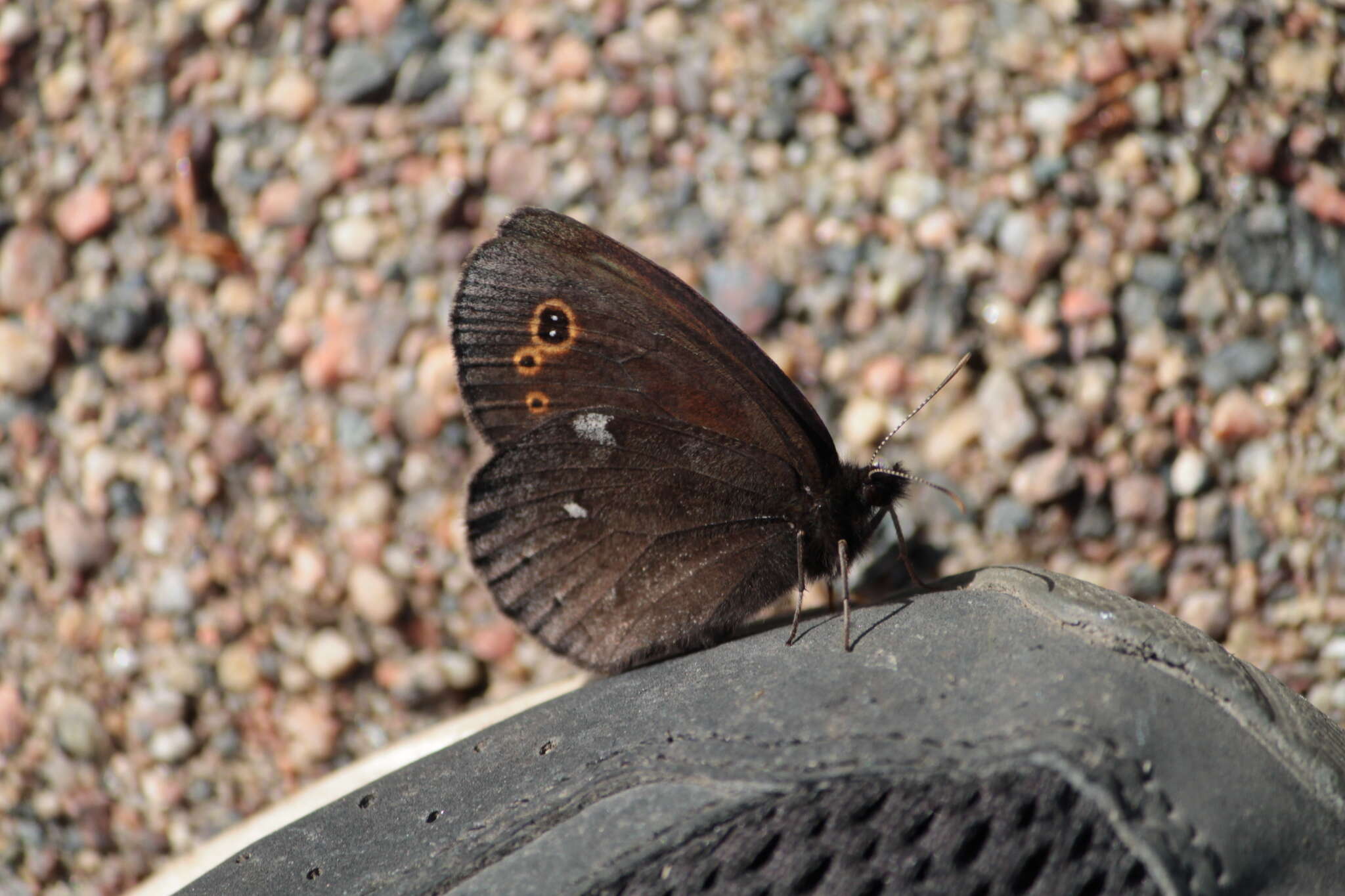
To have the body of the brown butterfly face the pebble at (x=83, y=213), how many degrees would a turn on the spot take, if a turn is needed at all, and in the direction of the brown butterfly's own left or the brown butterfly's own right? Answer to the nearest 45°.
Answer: approximately 135° to the brown butterfly's own left

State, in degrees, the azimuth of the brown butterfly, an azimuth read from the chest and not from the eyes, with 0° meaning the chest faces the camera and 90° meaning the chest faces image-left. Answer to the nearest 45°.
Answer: approximately 270°

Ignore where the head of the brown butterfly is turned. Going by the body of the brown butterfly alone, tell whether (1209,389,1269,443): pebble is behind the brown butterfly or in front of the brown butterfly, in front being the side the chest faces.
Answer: in front

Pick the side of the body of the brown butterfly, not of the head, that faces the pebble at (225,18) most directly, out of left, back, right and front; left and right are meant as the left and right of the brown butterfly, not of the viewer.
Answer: left

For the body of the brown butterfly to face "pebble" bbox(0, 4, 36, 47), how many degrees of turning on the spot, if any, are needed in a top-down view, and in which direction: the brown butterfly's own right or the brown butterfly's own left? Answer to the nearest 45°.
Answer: approximately 135° to the brown butterfly's own left

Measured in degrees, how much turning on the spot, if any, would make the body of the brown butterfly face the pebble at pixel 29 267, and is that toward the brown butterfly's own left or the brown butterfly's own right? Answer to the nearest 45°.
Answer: approximately 135° to the brown butterfly's own left

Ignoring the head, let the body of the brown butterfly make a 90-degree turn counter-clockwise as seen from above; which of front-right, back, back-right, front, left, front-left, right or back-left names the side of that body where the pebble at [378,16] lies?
front

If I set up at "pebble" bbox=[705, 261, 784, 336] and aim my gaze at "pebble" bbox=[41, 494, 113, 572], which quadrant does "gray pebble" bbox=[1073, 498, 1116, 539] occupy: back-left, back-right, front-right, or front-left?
back-left

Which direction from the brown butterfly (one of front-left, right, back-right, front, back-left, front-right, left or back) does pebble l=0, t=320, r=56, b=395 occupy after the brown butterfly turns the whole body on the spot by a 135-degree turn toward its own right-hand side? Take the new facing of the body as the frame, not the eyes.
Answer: right

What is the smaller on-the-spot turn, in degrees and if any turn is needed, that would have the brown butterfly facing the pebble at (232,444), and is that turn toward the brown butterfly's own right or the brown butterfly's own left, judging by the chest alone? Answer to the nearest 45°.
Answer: approximately 135° to the brown butterfly's own left
